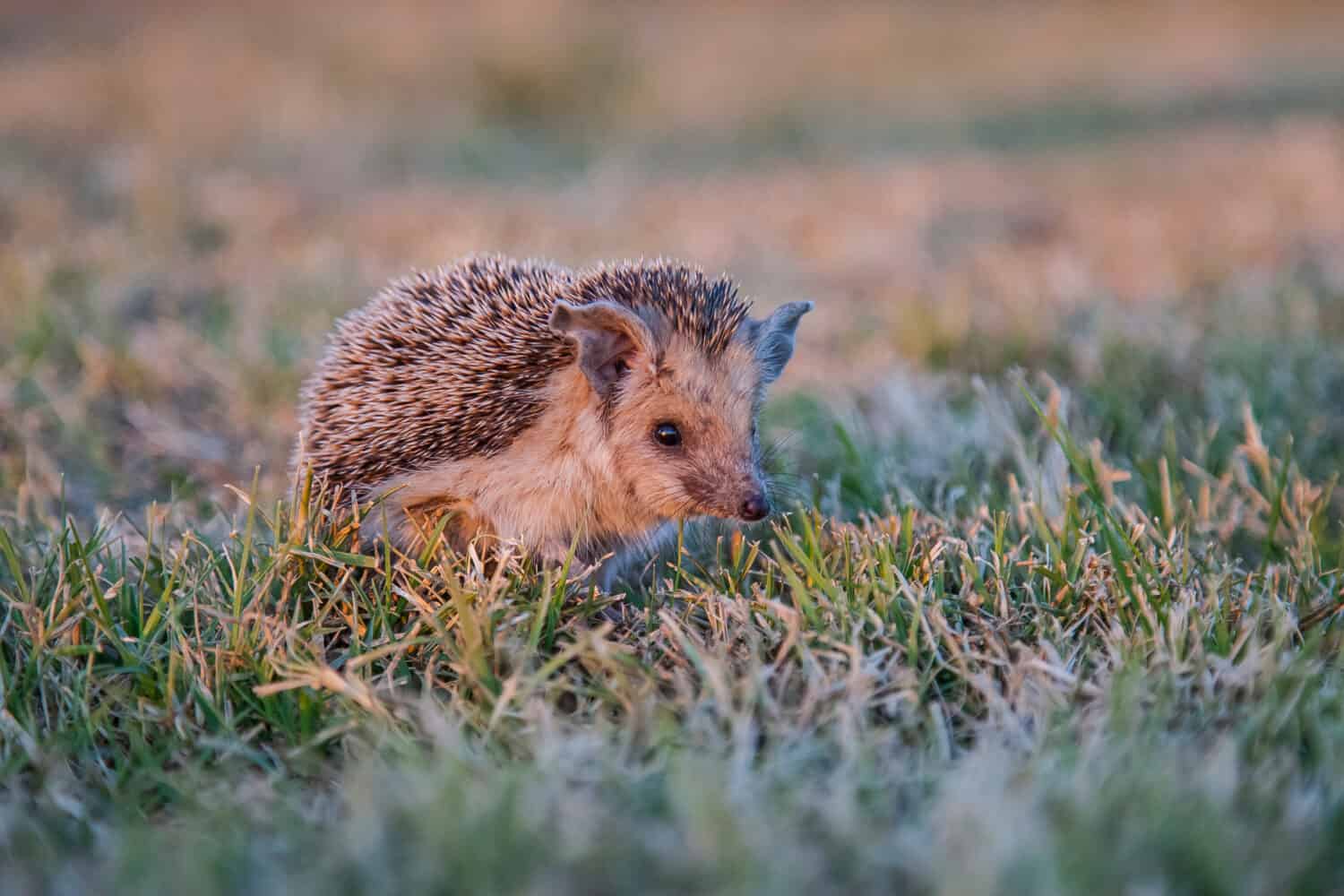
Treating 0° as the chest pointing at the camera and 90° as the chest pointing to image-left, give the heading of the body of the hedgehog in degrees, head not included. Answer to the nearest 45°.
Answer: approximately 315°
